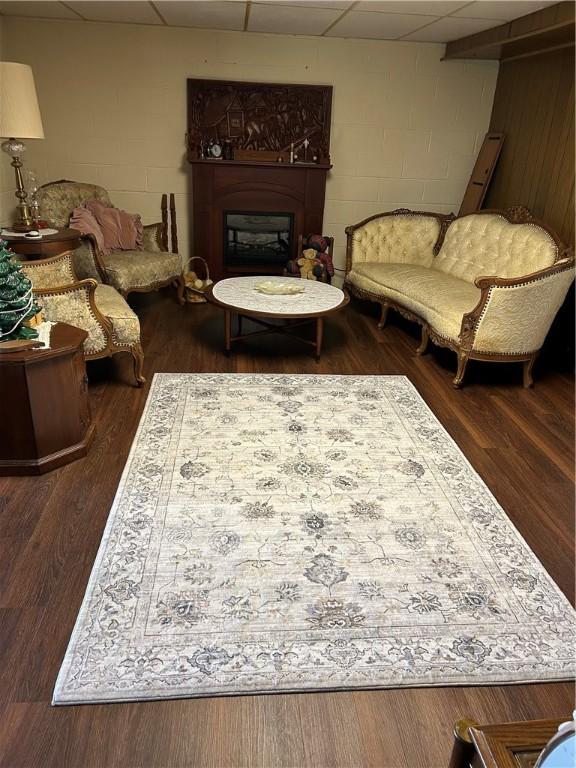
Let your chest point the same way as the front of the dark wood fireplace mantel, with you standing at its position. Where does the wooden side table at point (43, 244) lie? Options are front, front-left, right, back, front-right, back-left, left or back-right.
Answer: front-right

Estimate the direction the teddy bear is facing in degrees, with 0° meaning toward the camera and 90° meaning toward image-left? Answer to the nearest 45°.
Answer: approximately 0°

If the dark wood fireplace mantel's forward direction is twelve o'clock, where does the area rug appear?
The area rug is roughly at 12 o'clock from the dark wood fireplace mantel.

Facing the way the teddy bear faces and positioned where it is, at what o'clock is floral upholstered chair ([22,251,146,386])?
The floral upholstered chair is roughly at 1 o'clock from the teddy bear.

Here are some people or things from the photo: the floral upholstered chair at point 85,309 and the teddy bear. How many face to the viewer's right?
1

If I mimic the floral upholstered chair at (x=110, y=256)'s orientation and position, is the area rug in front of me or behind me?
in front

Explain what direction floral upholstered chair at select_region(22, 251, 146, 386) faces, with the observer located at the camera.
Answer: facing to the right of the viewer

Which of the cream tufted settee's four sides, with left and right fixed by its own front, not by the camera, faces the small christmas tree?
front

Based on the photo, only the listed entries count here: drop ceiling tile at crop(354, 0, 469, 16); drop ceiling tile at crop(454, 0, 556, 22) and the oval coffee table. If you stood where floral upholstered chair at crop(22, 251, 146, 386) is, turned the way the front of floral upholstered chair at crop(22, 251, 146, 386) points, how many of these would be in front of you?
3

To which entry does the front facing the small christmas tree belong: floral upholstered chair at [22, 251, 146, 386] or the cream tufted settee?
the cream tufted settee

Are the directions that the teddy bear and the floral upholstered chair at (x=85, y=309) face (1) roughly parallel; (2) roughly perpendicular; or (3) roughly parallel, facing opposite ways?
roughly perpendicular

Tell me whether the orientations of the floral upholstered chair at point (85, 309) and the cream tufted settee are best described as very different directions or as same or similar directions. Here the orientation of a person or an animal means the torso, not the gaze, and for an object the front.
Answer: very different directions

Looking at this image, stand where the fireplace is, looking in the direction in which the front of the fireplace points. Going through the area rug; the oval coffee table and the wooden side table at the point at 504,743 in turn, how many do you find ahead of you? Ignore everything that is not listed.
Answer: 3

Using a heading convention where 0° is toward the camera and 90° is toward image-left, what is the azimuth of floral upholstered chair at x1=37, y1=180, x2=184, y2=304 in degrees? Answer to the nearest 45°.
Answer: approximately 315°

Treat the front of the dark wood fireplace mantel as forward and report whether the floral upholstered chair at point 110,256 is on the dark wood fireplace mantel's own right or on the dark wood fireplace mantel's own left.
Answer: on the dark wood fireplace mantel's own right
